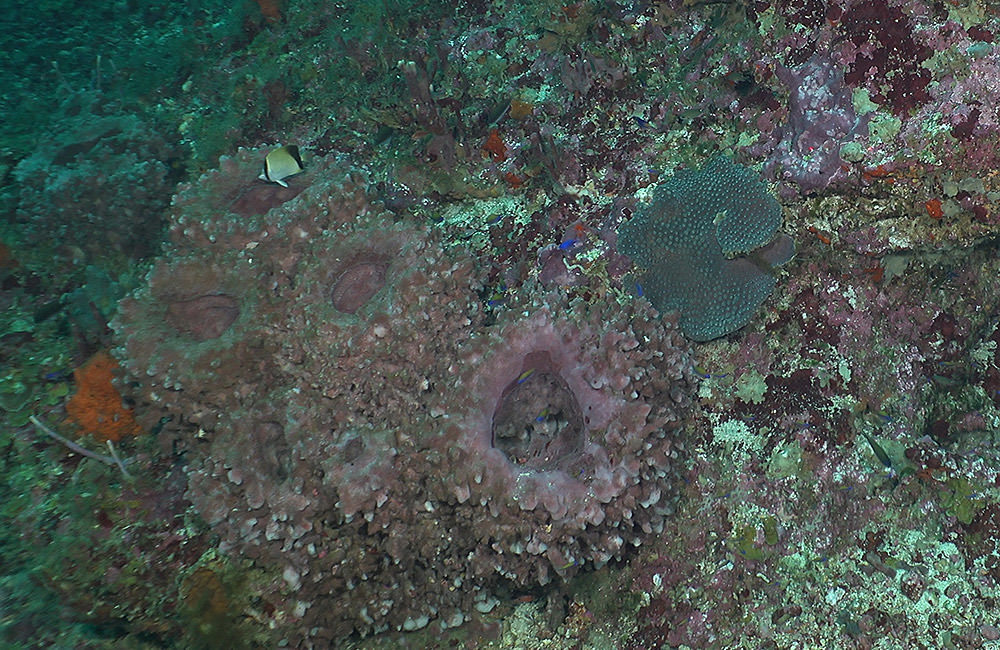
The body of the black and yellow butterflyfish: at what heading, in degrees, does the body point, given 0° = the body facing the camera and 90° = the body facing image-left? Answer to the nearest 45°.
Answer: approximately 90°

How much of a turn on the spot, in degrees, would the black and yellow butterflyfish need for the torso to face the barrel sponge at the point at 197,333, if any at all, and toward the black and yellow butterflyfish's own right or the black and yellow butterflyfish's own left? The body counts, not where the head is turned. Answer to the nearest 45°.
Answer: approximately 45° to the black and yellow butterflyfish's own left

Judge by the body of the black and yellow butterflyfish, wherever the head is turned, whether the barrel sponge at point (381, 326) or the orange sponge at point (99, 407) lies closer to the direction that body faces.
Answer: the orange sponge

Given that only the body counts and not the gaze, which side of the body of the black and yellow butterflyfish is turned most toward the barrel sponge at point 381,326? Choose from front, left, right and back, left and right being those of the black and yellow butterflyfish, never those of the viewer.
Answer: left

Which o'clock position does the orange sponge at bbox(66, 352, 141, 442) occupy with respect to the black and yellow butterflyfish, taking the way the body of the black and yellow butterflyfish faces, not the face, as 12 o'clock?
The orange sponge is roughly at 11 o'clock from the black and yellow butterflyfish.

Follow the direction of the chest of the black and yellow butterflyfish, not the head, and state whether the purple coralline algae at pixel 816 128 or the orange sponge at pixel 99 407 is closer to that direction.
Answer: the orange sponge

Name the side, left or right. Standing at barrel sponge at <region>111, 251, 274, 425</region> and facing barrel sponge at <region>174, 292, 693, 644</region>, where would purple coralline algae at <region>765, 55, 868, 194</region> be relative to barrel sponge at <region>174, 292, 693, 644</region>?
left

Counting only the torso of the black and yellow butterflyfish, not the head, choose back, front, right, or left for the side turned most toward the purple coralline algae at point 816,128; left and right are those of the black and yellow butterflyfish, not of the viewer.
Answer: back
